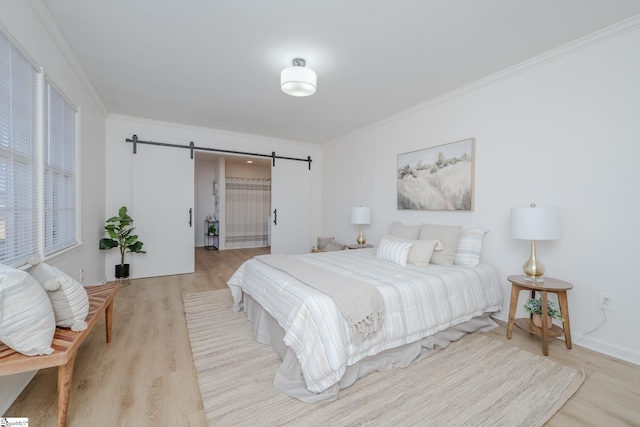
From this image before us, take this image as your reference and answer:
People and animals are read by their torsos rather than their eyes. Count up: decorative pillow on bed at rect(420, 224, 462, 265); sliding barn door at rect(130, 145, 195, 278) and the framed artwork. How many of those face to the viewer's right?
0

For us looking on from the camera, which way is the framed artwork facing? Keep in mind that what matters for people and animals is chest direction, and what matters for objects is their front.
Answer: facing the viewer and to the left of the viewer

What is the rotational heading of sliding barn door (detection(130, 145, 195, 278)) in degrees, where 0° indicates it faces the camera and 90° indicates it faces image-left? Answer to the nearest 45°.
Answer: approximately 0°

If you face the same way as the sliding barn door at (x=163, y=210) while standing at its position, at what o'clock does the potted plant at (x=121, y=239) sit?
The potted plant is roughly at 2 o'clock from the sliding barn door.

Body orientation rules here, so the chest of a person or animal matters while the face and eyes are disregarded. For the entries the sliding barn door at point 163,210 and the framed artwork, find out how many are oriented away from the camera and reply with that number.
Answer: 0

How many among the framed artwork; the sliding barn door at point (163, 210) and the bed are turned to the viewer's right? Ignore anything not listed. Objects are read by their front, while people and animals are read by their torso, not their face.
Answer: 0

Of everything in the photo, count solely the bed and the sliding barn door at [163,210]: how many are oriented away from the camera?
0

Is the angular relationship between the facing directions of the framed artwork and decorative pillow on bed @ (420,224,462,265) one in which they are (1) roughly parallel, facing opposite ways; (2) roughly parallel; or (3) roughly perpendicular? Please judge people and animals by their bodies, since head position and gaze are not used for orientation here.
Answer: roughly parallel

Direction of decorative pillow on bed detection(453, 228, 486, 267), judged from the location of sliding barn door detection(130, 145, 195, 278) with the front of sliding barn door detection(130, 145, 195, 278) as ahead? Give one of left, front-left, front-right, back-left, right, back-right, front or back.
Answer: front-left

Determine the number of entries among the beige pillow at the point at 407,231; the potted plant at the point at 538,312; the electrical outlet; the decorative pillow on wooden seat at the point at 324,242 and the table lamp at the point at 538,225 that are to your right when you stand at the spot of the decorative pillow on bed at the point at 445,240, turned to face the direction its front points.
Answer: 2

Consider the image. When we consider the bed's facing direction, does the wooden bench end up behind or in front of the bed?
in front

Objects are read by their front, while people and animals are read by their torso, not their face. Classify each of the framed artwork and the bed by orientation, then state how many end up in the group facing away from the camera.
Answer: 0

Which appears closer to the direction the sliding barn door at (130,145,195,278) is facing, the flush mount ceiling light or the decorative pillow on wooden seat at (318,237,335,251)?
the flush mount ceiling light
